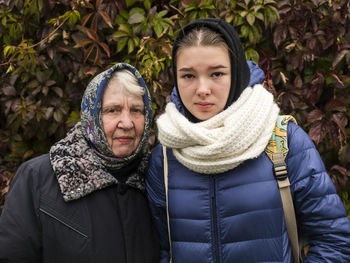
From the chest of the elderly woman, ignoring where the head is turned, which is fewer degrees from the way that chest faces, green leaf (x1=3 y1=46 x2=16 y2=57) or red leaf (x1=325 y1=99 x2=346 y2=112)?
the red leaf

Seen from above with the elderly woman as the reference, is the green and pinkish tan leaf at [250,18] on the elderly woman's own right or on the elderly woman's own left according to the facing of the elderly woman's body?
on the elderly woman's own left

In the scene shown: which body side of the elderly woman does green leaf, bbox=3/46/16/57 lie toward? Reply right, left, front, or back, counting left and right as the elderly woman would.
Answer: back

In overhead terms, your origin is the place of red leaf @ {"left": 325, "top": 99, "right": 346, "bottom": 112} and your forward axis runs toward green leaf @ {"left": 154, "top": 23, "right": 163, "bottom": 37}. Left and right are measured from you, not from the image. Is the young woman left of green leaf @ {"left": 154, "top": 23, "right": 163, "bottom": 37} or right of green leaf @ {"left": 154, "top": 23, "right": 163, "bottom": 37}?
left

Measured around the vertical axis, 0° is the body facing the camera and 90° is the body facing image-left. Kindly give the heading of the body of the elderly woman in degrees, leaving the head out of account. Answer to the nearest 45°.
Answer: approximately 315°
